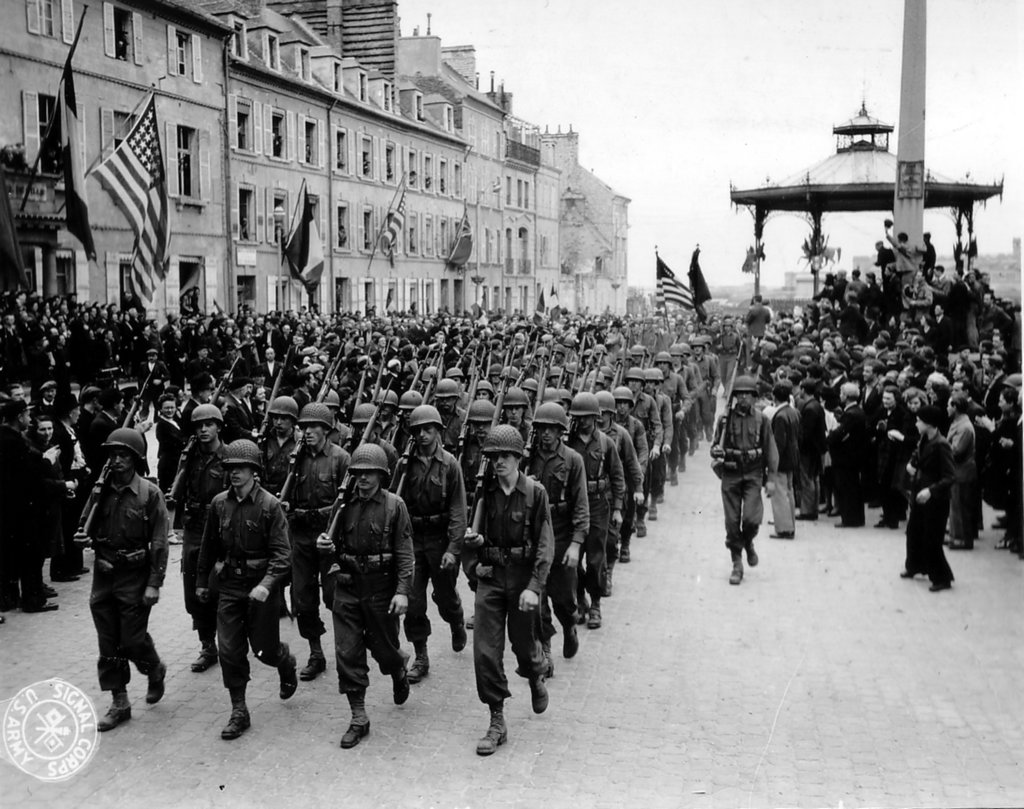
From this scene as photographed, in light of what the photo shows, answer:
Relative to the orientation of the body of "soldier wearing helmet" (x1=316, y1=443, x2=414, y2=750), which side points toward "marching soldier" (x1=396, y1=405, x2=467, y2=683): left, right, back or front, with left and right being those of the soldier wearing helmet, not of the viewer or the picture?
back

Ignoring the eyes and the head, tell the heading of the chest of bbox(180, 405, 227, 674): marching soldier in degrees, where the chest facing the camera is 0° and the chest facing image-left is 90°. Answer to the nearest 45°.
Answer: approximately 45°

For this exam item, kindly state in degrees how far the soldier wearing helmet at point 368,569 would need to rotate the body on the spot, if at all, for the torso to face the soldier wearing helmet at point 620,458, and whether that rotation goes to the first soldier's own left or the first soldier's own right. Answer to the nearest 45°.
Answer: approximately 180°

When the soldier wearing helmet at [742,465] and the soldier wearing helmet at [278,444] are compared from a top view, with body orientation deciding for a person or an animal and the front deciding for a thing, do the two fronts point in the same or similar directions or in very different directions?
same or similar directions

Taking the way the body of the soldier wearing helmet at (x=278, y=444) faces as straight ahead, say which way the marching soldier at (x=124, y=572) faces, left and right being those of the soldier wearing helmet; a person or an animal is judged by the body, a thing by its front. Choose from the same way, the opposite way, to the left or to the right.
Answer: the same way

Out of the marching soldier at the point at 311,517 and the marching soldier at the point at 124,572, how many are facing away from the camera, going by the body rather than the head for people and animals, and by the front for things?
0

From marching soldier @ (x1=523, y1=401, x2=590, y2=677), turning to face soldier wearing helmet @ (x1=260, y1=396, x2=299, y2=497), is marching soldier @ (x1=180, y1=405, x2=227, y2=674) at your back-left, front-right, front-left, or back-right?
front-left

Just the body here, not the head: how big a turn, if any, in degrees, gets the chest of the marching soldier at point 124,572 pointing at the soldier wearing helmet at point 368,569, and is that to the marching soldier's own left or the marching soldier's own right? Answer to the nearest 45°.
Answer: approximately 135° to the marching soldier's own left

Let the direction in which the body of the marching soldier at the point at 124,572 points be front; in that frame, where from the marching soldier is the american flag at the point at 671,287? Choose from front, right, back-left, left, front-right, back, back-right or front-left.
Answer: back

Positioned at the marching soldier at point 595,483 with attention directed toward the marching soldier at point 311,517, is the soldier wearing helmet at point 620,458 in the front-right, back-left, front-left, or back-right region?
back-right

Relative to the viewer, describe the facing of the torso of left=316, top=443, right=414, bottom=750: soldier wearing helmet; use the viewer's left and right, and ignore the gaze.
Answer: facing the viewer and to the left of the viewer

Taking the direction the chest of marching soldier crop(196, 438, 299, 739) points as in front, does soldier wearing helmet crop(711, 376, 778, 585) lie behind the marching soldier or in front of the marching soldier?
behind

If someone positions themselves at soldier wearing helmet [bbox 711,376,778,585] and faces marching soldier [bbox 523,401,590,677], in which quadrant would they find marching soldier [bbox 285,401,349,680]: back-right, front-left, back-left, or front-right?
front-right

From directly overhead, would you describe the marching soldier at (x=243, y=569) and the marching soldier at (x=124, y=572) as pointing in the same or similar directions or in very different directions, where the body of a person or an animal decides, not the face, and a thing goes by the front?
same or similar directions

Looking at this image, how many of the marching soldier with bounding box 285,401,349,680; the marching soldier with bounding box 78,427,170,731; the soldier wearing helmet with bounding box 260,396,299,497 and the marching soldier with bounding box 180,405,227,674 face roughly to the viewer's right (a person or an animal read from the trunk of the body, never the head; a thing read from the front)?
0

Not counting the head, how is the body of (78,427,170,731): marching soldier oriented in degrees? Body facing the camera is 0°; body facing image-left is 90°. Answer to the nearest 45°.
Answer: approximately 45°

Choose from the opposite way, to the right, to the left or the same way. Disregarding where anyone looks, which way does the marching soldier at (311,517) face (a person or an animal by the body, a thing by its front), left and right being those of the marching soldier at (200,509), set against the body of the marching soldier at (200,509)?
the same way

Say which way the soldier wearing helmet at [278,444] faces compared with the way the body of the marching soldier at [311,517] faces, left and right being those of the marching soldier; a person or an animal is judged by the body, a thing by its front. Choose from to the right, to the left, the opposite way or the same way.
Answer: the same way
